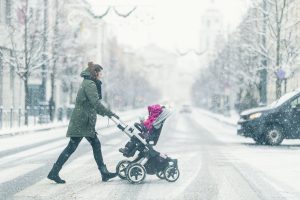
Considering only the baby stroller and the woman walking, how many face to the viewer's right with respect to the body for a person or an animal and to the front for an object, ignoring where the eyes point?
2

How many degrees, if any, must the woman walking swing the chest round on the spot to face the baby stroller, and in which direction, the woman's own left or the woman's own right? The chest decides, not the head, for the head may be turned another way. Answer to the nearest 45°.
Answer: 0° — they already face it

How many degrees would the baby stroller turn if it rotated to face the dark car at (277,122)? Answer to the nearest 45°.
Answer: approximately 45° to its left

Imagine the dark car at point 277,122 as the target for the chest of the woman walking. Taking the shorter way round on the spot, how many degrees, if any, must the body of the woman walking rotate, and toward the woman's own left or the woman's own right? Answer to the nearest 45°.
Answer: approximately 45° to the woman's own left

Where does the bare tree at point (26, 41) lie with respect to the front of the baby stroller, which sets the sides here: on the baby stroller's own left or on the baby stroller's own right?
on the baby stroller's own left

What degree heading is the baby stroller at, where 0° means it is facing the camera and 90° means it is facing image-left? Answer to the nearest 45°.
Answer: approximately 270°

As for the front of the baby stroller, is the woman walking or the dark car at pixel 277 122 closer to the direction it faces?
the dark car

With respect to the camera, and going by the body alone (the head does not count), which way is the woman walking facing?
to the viewer's right
